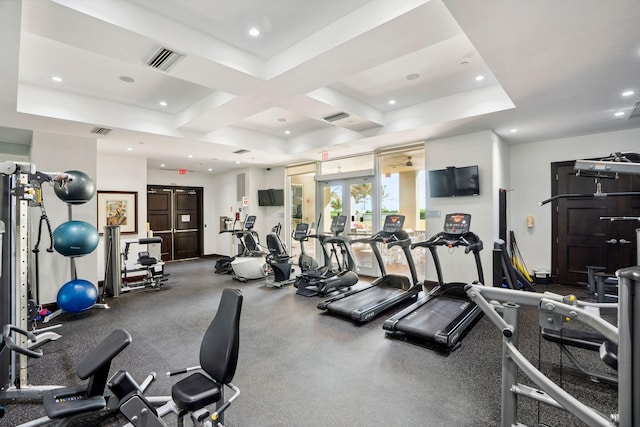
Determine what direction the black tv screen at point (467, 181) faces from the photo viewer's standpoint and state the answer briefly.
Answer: facing the viewer and to the left of the viewer

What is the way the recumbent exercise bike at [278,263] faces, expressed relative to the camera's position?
facing away from the viewer and to the right of the viewer

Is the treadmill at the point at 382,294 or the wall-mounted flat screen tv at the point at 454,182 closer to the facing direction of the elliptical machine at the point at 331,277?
the wall-mounted flat screen tv

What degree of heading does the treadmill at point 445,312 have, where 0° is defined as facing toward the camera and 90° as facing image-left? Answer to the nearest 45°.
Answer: approximately 225°

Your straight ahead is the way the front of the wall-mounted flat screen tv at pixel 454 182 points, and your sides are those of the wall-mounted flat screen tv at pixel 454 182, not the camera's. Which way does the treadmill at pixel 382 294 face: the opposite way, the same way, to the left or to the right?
the opposite way

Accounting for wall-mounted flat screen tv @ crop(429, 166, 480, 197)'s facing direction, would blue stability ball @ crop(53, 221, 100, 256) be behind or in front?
in front

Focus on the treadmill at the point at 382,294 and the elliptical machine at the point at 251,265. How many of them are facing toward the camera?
0

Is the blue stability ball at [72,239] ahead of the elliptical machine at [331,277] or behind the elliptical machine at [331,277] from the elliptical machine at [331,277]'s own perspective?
behind

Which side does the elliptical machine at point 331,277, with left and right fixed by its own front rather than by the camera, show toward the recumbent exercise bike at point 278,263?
left

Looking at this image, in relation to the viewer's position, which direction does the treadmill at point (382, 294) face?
facing away from the viewer and to the right of the viewer

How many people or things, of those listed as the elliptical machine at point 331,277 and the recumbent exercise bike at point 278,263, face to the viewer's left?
0

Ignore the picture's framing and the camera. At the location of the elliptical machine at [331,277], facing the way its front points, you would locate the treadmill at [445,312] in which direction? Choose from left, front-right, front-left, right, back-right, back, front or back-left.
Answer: right

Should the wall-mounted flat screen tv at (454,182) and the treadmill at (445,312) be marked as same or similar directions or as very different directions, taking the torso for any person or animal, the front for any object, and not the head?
very different directions
